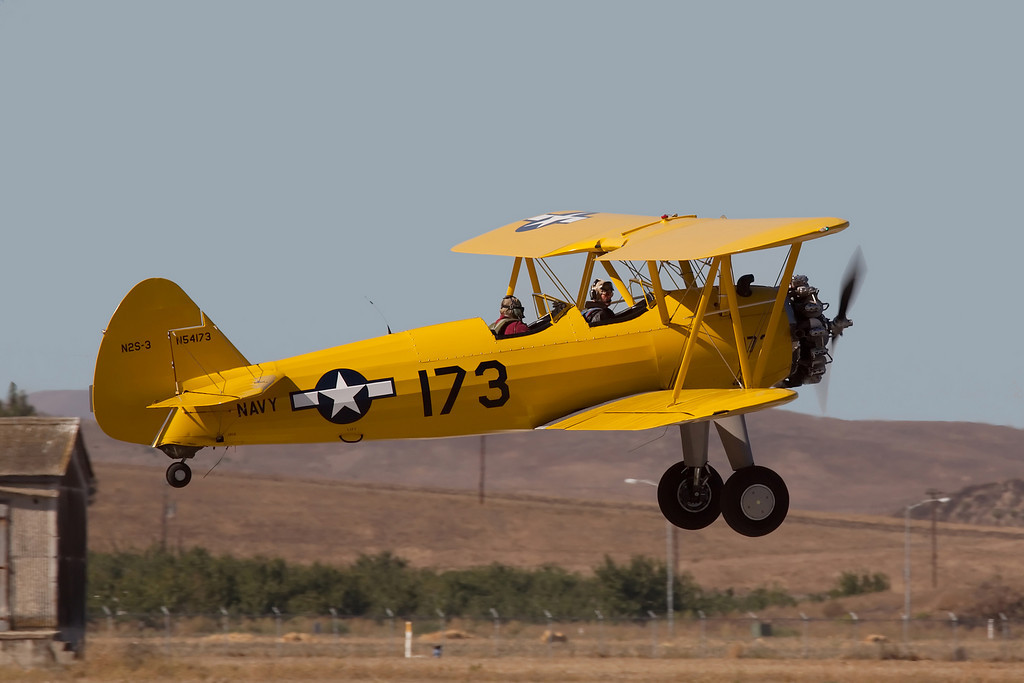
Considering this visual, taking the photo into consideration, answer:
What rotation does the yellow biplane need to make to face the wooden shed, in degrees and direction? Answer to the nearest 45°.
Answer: approximately 135° to its left

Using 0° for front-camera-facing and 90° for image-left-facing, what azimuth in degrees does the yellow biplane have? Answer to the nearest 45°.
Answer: approximately 270°
